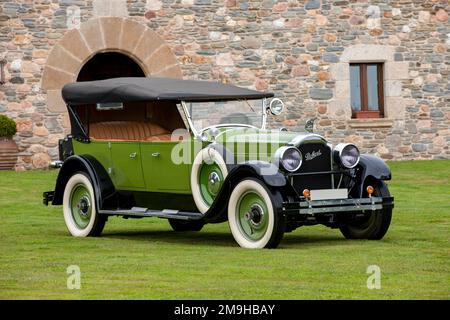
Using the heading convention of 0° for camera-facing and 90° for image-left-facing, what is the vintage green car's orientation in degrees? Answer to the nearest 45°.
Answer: approximately 315°

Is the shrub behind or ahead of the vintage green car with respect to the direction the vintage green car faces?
behind
